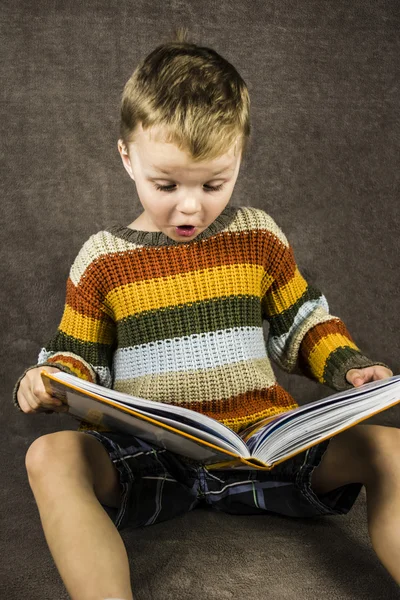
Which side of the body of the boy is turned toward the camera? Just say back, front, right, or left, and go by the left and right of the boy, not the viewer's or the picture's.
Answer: front
